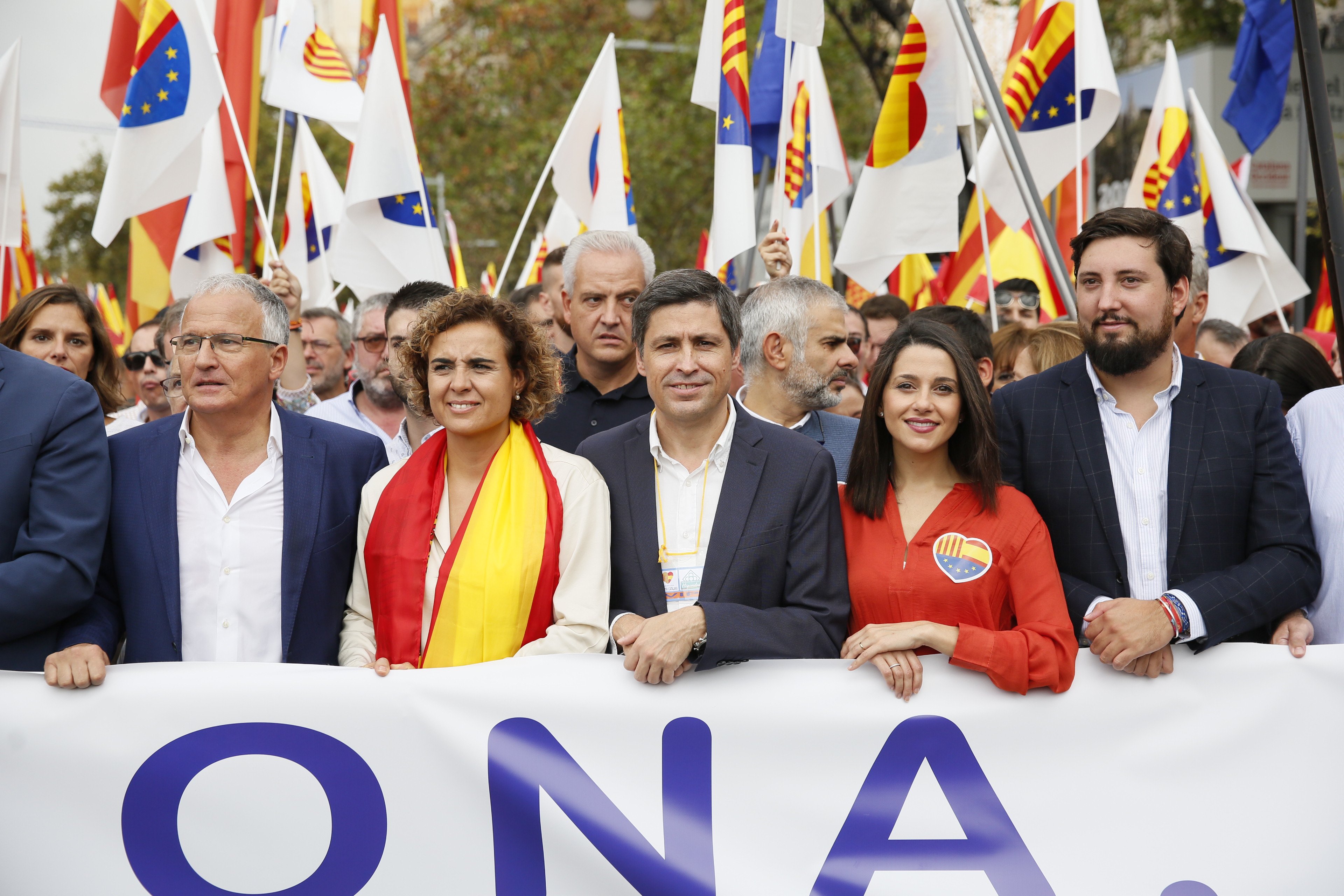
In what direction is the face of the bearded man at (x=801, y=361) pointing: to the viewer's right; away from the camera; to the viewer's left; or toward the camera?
to the viewer's right

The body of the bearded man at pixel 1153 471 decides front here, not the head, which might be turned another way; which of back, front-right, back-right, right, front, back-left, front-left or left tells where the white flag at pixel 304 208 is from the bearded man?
back-right

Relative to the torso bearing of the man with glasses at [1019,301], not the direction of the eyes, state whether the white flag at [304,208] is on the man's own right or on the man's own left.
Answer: on the man's own right

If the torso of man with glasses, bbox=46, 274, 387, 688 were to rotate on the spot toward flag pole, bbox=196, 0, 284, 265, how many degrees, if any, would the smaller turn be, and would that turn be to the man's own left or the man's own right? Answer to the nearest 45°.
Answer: approximately 180°

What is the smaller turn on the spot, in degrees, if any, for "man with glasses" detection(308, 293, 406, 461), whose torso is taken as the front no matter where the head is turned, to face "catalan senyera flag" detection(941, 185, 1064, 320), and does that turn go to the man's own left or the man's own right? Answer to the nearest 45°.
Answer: approximately 135° to the man's own left

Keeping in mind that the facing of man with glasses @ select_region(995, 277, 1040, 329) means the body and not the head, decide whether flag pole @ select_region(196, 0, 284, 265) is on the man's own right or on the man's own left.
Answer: on the man's own right

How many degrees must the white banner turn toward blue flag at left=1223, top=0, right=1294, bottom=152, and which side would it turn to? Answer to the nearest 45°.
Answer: approximately 135° to its left

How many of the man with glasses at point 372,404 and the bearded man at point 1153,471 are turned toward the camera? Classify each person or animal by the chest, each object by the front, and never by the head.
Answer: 2

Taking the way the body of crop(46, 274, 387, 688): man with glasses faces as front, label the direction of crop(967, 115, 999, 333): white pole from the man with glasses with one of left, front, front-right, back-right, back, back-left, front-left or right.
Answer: back-left
